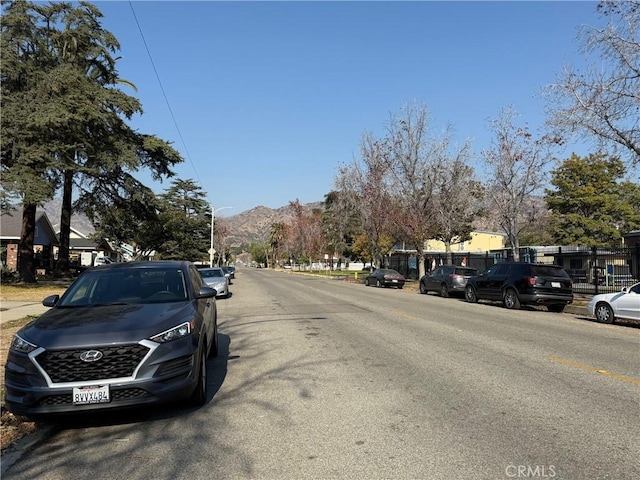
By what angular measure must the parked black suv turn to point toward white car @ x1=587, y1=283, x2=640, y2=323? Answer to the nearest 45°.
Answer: approximately 180°

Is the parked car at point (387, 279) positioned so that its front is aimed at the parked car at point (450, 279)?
no

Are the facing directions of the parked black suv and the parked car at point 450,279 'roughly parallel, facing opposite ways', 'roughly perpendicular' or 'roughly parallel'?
roughly parallel

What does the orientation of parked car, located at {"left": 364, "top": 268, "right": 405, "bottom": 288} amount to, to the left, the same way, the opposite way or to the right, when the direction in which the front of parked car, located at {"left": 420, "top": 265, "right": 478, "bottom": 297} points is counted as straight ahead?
the same way

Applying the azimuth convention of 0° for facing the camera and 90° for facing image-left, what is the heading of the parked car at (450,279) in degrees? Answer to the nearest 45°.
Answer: approximately 135°

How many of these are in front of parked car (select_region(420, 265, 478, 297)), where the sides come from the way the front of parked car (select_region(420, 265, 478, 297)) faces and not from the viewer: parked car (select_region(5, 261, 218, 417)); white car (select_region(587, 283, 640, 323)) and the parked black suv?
0

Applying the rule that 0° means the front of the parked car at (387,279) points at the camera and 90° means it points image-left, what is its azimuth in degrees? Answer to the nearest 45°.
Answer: approximately 135°

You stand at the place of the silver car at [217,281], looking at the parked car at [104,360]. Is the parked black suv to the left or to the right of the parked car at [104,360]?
left

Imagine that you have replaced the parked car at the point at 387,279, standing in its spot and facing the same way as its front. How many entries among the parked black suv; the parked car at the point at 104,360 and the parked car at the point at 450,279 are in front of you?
0

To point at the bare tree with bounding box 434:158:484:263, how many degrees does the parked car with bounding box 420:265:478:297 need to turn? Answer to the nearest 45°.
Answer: approximately 45° to its right

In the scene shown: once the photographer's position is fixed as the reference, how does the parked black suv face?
facing away from the viewer and to the left of the viewer

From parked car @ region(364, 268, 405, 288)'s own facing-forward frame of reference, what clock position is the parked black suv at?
The parked black suv is roughly at 7 o'clock from the parked car.

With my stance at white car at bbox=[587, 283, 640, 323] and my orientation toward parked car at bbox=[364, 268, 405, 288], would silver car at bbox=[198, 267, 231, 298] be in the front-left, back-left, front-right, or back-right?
front-left

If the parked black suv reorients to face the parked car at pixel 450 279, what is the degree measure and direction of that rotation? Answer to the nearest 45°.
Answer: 0° — it already faces it

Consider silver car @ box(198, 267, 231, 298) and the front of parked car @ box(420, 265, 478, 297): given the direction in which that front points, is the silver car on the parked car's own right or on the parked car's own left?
on the parked car's own left

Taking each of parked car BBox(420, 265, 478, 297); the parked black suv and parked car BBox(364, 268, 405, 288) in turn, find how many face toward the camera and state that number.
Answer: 0

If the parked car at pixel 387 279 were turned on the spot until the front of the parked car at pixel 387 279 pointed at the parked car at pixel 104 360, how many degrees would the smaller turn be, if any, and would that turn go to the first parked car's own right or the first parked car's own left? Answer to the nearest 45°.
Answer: approximately 135° to the first parked car's own left

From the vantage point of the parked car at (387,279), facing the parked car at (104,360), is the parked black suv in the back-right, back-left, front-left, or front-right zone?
front-left

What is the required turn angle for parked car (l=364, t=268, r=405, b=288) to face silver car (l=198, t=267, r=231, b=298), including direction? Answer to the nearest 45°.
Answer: approximately 90° to its left

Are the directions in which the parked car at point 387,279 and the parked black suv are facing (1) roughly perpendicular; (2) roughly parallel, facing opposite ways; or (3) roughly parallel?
roughly parallel

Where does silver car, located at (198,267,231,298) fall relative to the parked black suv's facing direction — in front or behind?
in front

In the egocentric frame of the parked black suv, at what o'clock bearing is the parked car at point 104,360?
The parked car is roughly at 8 o'clock from the parked black suv.
